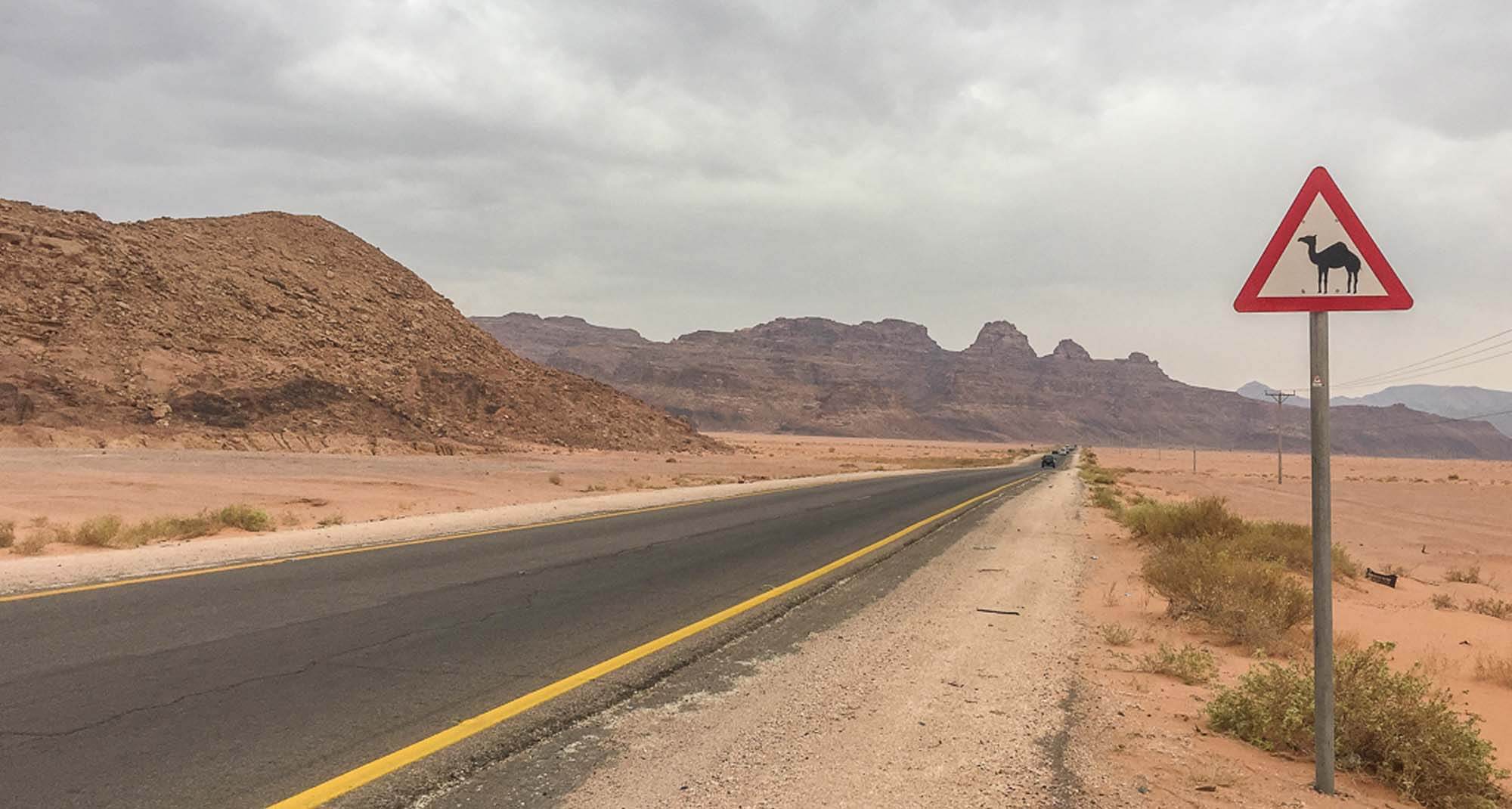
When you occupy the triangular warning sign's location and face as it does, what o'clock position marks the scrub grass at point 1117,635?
The scrub grass is roughly at 5 o'clock from the triangular warning sign.

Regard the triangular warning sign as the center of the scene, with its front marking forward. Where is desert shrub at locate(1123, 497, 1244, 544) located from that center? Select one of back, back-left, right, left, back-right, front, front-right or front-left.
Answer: back

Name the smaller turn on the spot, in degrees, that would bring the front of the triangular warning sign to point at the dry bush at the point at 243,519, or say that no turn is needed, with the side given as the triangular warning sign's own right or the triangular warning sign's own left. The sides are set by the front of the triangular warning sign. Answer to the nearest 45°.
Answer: approximately 90° to the triangular warning sign's own right

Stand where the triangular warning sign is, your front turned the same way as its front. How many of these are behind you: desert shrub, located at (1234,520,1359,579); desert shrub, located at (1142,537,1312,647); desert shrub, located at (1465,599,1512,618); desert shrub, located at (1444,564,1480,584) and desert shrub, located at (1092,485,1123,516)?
5

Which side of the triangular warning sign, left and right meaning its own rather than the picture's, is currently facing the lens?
front

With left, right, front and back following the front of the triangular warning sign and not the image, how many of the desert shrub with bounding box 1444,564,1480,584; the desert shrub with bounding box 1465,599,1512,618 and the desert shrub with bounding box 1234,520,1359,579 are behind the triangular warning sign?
3

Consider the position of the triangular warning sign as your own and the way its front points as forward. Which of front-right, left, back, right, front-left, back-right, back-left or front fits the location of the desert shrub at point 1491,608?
back

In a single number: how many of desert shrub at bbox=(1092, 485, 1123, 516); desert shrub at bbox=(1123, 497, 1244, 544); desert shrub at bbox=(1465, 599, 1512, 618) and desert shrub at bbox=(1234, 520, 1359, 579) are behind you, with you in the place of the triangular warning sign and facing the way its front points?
4

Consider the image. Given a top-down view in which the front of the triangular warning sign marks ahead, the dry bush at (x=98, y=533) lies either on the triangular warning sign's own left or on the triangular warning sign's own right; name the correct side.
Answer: on the triangular warning sign's own right

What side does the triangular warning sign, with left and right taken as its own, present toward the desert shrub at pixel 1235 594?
back

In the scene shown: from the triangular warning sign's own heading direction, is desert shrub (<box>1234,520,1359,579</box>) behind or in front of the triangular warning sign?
behind
